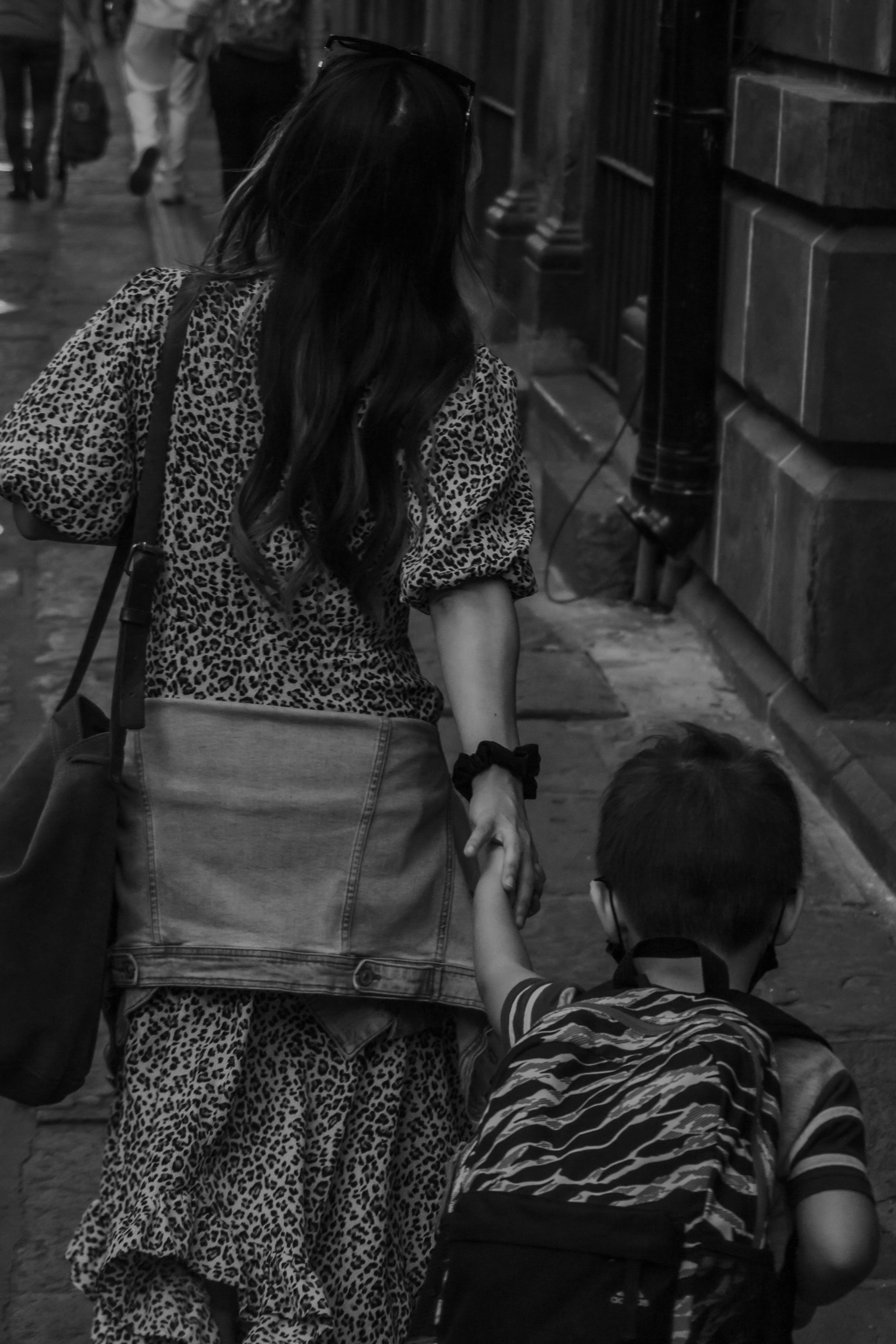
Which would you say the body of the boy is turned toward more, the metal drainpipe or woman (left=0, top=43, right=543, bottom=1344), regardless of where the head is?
the metal drainpipe

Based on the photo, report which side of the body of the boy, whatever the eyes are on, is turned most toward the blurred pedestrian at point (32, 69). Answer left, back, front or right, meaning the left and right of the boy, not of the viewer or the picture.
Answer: front

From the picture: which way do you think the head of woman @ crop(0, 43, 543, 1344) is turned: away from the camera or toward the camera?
away from the camera

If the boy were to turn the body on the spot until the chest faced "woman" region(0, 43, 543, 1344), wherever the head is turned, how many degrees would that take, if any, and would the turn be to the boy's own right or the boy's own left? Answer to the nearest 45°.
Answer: approximately 45° to the boy's own left

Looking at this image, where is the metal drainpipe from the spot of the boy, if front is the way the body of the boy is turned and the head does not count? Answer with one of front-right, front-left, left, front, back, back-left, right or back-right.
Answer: front

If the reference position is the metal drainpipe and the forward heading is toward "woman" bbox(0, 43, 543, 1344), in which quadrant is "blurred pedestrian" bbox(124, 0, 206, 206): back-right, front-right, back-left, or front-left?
back-right

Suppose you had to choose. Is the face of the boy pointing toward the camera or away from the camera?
away from the camera

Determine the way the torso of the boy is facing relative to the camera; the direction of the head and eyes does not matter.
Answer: away from the camera
